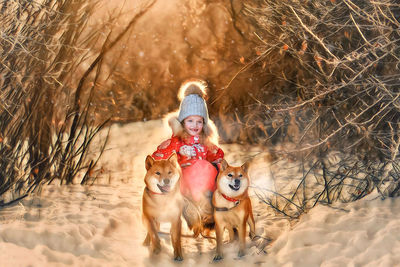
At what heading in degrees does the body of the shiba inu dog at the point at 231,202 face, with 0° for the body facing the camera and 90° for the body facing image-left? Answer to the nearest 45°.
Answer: approximately 0°

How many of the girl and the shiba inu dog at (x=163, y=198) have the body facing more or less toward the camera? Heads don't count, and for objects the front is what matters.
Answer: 2

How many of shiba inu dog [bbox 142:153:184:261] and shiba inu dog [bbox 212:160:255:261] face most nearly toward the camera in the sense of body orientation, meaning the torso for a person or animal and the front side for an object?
2
